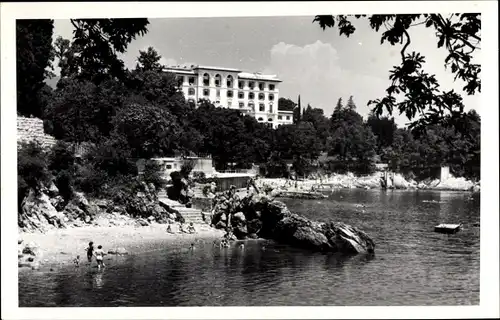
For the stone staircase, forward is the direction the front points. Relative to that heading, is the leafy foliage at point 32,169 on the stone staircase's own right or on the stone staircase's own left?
on the stone staircase's own right

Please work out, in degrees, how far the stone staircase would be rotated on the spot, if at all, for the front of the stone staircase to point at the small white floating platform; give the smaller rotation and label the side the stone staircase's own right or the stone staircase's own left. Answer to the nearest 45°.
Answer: approximately 45° to the stone staircase's own left

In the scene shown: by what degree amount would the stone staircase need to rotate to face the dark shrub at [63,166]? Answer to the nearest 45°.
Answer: approximately 90° to its right

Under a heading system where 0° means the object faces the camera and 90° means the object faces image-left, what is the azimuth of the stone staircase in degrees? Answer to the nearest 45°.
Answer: approximately 315°

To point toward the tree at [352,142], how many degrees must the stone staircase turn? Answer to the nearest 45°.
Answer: approximately 90° to its left

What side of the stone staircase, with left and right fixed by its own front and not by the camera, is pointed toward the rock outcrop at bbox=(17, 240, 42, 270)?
right
